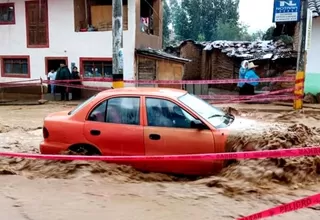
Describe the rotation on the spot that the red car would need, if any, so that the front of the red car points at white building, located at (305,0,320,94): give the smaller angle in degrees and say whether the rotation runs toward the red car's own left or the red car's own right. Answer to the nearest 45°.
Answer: approximately 45° to the red car's own left

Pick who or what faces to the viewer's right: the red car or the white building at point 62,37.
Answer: the red car

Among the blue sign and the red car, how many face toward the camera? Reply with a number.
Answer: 1

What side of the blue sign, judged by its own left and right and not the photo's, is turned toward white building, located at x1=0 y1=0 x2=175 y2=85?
right

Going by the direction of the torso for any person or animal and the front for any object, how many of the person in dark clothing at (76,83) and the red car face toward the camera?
1

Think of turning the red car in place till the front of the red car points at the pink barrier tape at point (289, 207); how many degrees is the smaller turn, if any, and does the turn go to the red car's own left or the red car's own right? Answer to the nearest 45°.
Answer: approximately 45° to the red car's own right

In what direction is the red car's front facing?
to the viewer's right

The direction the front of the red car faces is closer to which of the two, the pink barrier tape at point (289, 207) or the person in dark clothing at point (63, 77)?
the pink barrier tape

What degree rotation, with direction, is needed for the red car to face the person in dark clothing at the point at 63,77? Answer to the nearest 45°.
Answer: approximately 90° to its left

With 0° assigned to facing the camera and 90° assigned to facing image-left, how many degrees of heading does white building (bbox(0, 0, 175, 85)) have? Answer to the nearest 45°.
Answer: approximately 0°

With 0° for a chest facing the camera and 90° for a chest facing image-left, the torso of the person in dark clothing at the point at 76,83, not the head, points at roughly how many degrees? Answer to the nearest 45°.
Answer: approximately 0°

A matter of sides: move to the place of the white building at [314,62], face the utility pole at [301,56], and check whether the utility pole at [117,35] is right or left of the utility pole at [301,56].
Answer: right

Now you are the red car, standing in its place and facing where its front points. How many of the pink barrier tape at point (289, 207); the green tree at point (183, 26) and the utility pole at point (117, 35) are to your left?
2
